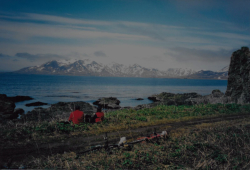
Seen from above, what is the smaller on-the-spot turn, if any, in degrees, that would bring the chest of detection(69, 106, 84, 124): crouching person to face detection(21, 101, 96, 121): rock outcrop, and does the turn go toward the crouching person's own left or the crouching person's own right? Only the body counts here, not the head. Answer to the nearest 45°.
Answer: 0° — they already face it

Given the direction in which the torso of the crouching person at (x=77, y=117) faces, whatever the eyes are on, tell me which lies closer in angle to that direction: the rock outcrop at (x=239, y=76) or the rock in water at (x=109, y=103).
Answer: the rock in water

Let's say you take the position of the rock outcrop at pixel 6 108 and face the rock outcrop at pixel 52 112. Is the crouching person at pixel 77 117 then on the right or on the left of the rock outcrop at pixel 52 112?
right

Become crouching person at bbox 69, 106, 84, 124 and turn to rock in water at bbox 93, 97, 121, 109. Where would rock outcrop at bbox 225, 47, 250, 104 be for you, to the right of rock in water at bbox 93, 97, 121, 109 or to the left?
right

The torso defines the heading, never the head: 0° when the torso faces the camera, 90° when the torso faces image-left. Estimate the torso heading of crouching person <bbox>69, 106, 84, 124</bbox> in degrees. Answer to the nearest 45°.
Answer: approximately 180°

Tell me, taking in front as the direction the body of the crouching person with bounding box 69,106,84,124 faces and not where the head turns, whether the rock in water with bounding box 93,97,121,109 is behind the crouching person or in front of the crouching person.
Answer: in front

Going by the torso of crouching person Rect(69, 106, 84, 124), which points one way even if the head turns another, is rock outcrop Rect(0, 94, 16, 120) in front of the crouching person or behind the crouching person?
in front
